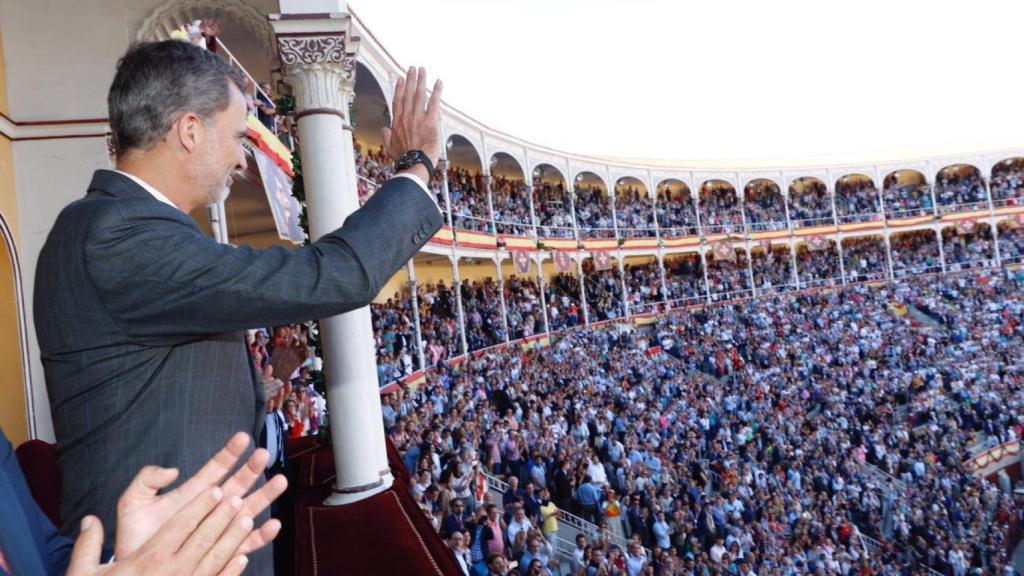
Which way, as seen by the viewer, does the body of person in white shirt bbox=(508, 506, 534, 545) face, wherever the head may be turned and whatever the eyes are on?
toward the camera

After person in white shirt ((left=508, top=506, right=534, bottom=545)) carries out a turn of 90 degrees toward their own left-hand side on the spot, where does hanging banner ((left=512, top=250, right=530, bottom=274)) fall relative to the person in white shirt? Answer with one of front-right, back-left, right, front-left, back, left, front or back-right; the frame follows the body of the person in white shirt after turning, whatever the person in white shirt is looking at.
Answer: left

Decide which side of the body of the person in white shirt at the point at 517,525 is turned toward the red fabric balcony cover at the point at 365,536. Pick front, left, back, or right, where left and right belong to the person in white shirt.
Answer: front

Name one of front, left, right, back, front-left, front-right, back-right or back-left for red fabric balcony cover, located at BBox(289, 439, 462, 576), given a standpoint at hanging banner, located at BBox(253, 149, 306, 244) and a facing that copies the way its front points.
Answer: front-right

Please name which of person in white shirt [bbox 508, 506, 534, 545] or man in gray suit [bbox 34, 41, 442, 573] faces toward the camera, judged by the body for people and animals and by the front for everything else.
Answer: the person in white shirt

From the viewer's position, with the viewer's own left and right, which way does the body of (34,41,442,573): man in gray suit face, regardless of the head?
facing away from the viewer and to the right of the viewer

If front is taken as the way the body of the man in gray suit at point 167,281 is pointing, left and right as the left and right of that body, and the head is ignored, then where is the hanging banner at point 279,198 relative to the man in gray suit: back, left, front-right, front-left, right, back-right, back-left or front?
front-left
